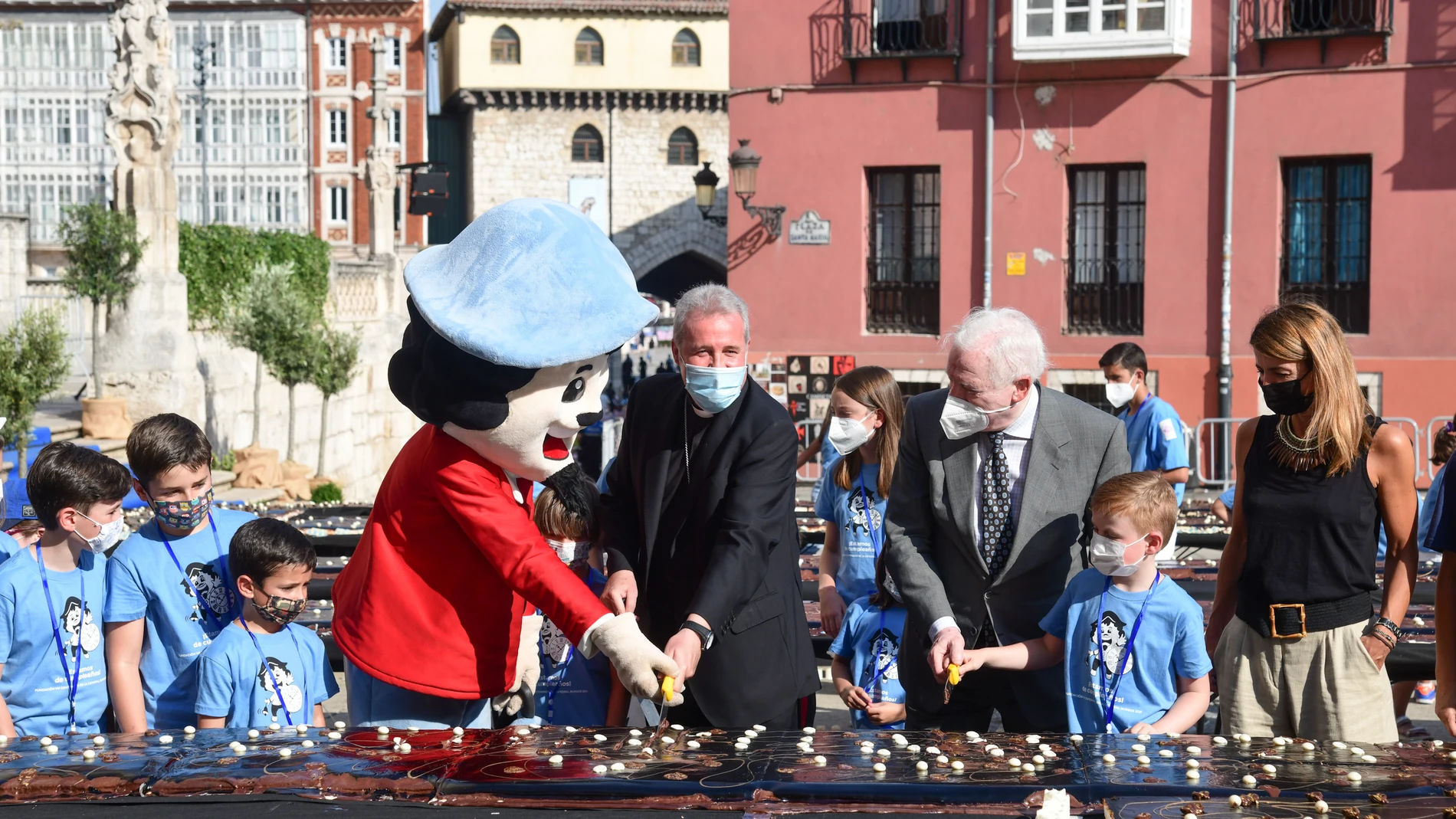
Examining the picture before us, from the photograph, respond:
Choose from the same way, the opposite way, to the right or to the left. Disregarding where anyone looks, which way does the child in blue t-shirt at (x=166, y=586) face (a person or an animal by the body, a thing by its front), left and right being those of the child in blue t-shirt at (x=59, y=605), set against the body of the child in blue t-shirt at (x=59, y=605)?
the same way

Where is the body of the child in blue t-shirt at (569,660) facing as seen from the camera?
toward the camera

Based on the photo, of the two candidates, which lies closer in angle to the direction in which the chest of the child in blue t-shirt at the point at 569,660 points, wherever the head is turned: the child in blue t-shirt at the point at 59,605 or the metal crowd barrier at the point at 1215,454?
the child in blue t-shirt

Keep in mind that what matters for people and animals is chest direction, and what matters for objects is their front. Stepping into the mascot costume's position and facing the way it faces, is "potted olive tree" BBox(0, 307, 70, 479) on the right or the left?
on its left

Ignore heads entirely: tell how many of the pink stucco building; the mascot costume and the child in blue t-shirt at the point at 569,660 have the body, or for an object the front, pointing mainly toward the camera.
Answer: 2

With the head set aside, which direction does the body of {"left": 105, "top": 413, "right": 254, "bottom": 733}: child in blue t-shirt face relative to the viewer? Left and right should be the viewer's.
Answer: facing the viewer and to the right of the viewer

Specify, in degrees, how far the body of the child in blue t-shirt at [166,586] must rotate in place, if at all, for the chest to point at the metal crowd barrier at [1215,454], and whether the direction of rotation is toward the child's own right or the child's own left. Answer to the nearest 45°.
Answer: approximately 90° to the child's own left

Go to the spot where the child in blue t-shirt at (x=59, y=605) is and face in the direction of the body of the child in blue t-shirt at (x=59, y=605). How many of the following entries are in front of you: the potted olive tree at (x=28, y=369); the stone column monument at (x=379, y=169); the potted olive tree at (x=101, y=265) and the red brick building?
0

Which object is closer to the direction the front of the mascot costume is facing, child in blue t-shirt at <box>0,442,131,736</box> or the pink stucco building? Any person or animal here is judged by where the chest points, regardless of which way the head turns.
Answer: the pink stucco building

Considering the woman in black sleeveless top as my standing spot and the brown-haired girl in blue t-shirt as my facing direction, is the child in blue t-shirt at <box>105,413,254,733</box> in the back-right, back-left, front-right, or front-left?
front-left

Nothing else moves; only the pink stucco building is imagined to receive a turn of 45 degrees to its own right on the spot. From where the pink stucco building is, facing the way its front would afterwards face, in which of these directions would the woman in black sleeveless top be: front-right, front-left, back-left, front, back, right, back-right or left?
front-left

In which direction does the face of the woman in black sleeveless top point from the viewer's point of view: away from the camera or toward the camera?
toward the camera

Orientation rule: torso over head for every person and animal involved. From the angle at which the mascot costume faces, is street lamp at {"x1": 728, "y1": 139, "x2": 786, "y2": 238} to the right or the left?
on its left

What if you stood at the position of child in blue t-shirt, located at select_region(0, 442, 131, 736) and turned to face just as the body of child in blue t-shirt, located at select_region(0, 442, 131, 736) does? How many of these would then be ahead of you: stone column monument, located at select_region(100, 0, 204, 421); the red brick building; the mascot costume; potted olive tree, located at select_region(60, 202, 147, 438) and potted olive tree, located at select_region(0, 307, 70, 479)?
1

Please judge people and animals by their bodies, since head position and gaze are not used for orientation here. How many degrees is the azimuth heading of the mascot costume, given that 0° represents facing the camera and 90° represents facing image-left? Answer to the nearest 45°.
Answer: approximately 270°

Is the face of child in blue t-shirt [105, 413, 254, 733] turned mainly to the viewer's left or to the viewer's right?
to the viewer's right

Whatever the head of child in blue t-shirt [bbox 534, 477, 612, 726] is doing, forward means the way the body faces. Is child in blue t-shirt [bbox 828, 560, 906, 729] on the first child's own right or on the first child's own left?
on the first child's own left

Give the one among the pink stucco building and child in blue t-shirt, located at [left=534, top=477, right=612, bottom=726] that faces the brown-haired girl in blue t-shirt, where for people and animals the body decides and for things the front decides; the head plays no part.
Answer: the pink stucco building
